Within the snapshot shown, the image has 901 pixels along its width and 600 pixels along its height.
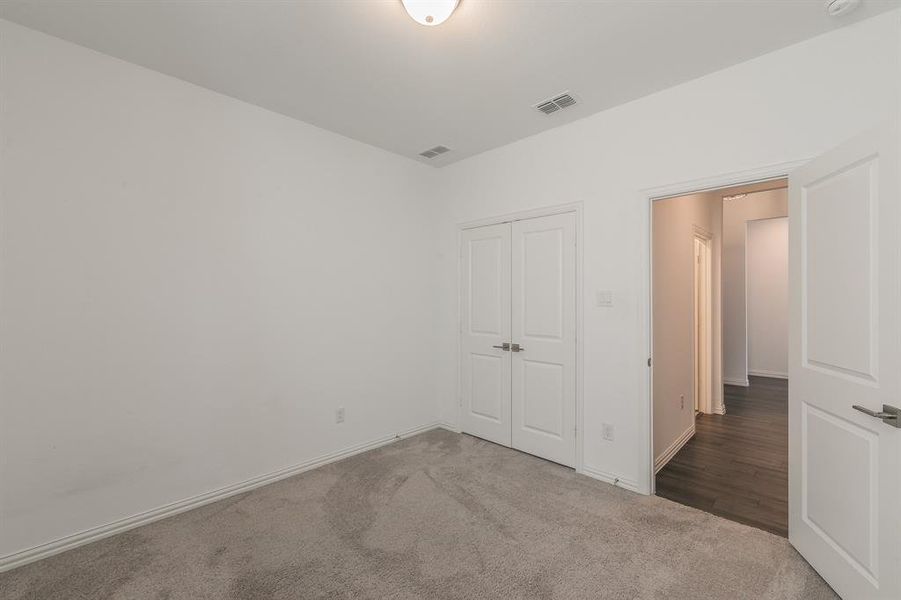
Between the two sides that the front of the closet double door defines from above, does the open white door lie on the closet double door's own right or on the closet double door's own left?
on the closet double door's own left

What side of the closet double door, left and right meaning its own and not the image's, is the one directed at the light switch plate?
left

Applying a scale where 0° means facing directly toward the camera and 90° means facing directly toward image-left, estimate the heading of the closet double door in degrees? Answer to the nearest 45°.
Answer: approximately 45°
